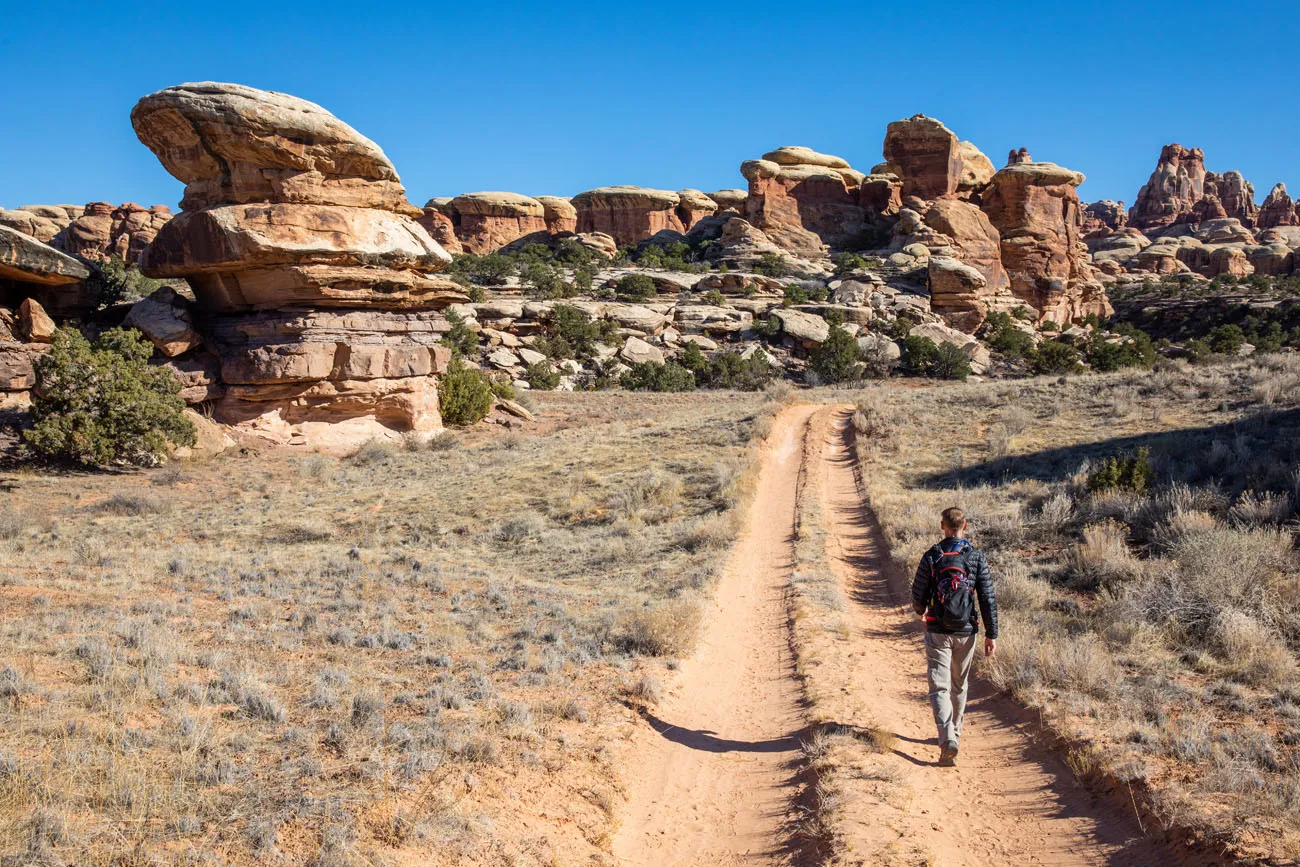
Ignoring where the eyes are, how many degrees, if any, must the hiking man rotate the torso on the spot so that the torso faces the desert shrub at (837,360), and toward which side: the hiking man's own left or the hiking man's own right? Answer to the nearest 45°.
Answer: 0° — they already face it

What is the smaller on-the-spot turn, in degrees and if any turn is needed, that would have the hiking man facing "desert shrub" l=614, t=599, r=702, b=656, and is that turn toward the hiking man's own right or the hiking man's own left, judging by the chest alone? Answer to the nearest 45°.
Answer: approximately 45° to the hiking man's own left

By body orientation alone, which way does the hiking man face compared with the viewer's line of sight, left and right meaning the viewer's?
facing away from the viewer

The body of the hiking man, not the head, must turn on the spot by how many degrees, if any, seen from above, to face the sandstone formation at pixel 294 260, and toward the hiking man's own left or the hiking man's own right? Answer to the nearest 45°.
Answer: approximately 45° to the hiking man's own left

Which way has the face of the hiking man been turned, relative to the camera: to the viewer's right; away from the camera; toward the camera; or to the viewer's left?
away from the camera
